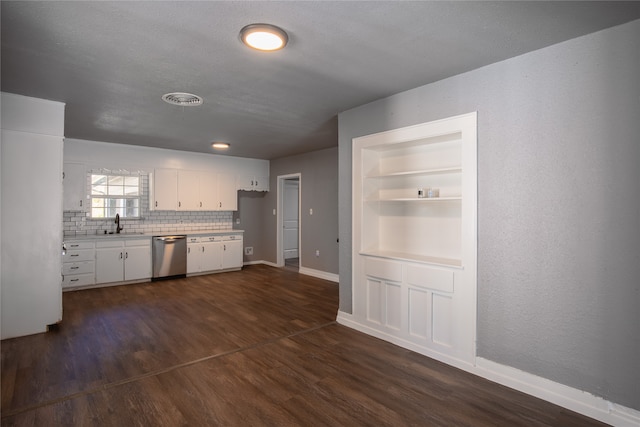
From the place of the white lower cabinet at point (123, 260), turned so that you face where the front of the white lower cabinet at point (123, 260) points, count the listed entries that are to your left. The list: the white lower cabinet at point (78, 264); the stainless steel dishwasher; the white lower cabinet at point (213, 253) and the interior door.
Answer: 3

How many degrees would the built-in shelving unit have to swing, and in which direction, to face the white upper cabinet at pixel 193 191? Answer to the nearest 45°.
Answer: approximately 90° to its right

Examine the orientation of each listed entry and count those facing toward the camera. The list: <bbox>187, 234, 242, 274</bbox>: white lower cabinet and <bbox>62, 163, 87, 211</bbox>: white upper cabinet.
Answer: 2

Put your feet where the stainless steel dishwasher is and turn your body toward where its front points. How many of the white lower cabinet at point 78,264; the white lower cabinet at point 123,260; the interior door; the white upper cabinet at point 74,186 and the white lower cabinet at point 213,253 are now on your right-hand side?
3

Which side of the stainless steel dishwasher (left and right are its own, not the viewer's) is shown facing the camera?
front

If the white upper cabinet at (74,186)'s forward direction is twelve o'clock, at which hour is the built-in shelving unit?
The built-in shelving unit is roughly at 11 o'clock from the white upper cabinet.

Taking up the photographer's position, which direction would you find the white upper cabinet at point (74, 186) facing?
facing the viewer

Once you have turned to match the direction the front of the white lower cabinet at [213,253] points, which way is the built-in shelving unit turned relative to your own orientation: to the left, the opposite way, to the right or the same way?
to the right

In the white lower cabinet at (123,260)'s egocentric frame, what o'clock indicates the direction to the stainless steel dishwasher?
The stainless steel dishwasher is roughly at 9 o'clock from the white lower cabinet.

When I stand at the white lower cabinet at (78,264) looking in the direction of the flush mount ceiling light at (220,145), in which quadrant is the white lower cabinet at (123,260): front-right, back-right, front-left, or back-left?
front-left

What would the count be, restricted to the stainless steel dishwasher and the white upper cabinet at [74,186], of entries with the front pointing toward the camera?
2

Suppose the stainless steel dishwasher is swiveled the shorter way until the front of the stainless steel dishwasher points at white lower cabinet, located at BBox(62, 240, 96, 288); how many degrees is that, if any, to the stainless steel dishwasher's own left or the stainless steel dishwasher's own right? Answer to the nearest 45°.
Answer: approximately 90° to the stainless steel dishwasher's own right

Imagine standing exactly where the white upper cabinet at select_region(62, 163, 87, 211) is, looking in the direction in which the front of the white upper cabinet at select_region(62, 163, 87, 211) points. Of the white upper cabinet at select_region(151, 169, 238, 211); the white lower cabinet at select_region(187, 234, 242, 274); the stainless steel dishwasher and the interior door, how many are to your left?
4

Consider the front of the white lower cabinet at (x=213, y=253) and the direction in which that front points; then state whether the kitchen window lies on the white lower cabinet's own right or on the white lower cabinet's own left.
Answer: on the white lower cabinet's own right

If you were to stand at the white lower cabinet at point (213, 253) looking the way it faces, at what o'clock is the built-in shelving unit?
The built-in shelving unit is roughly at 11 o'clock from the white lower cabinet.
